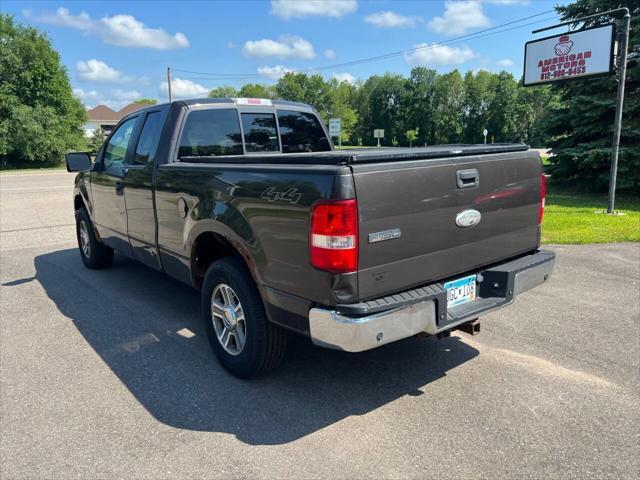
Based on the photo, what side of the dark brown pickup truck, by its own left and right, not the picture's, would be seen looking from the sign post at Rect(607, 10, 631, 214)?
right

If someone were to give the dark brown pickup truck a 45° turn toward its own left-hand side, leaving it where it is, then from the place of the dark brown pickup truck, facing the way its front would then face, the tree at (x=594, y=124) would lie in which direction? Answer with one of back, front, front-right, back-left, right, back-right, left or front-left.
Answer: back-right

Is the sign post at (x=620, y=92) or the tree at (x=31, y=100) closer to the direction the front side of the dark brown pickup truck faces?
the tree

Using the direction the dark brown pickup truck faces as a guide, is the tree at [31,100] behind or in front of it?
in front

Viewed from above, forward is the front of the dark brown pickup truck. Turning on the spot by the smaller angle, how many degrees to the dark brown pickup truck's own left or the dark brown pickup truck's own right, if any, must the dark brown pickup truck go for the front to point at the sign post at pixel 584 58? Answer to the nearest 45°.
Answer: approximately 90° to the dark brown pickup truck's own right

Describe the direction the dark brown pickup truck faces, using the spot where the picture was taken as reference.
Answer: facing away from the viewer and to the left of the viewer

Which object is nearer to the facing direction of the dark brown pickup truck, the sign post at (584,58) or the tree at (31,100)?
the tree
